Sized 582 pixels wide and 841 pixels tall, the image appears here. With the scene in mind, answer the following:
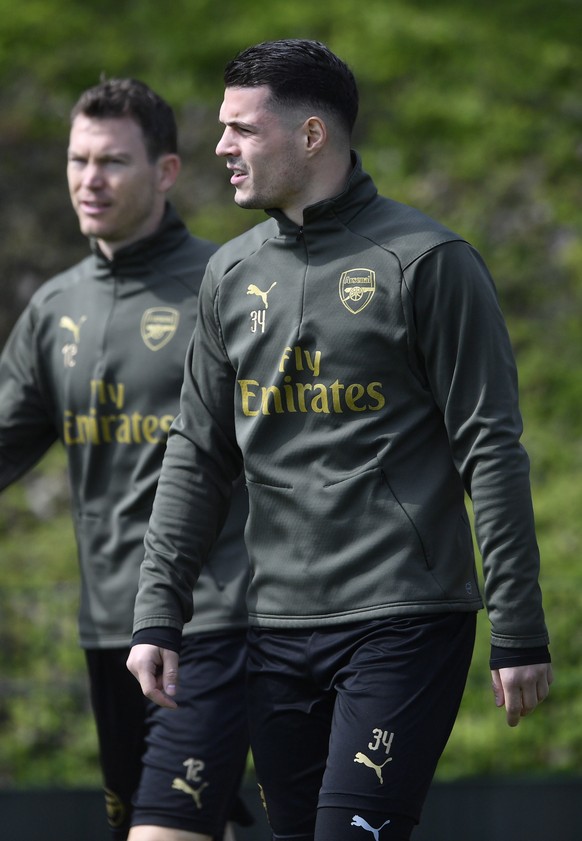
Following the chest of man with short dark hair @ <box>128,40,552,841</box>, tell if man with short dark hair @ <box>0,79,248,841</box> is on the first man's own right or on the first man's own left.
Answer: on the first man's own right

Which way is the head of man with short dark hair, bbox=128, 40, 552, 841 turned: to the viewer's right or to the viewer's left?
to the viewer's left

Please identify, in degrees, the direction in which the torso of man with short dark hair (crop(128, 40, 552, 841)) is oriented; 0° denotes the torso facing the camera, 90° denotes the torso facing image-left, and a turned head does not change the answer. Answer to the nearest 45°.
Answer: approximately 45°
